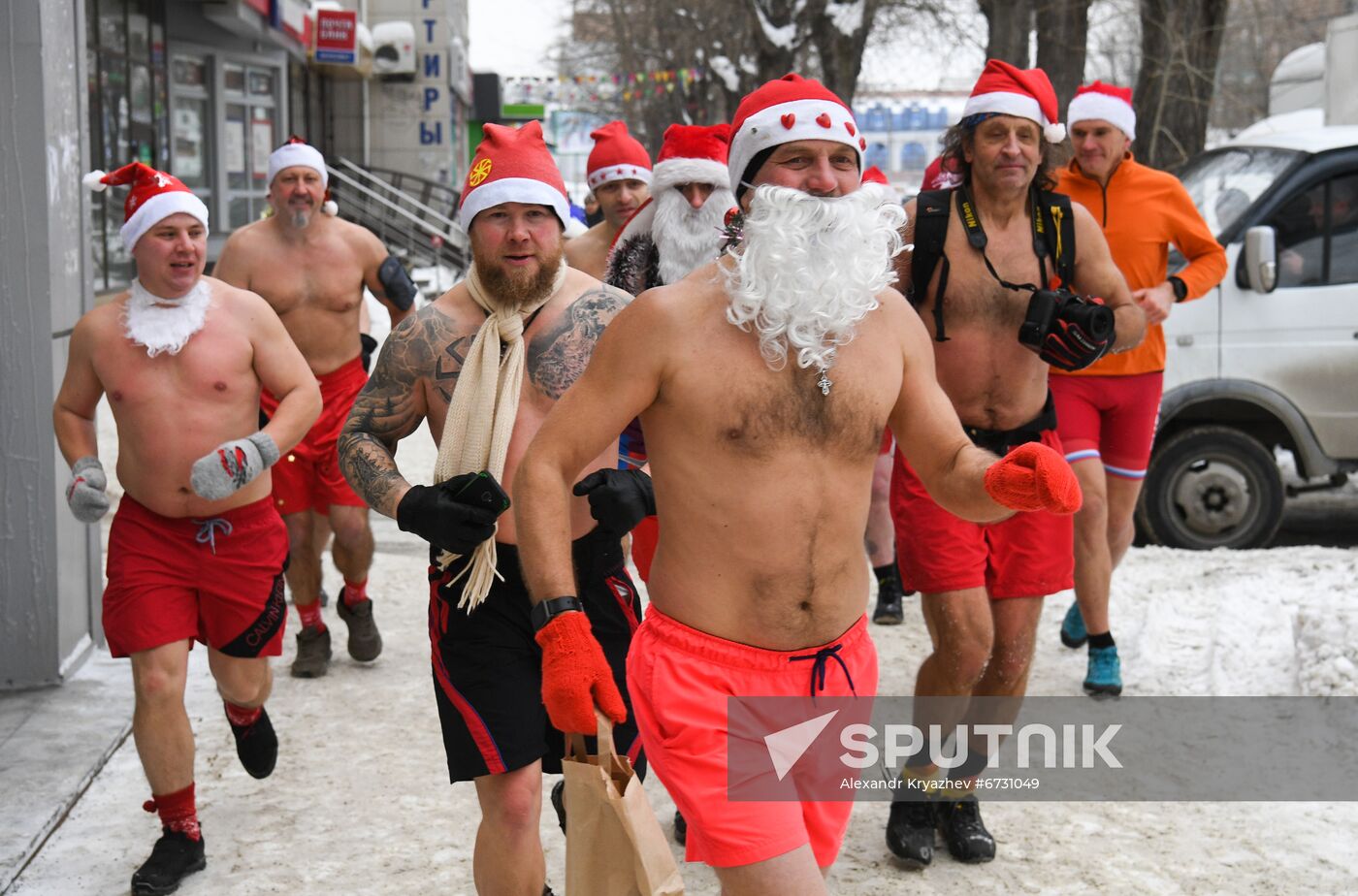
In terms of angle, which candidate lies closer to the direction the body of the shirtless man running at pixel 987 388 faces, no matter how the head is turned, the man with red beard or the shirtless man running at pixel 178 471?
the man with red beard

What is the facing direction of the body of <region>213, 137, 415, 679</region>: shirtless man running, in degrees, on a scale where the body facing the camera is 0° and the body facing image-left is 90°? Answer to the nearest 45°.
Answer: approximately 0°

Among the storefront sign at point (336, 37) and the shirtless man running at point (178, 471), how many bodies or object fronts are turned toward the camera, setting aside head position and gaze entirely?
2

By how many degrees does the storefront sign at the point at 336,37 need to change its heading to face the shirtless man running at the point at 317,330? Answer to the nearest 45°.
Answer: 0° — it already faces them

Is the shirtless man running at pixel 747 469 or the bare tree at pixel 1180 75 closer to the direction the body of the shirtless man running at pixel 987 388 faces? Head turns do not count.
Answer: the shirtless man running
